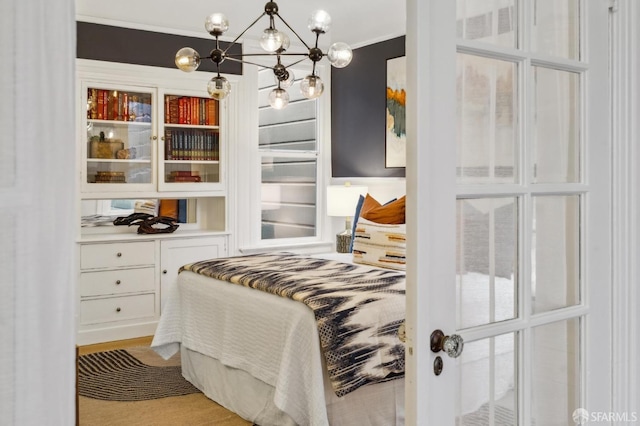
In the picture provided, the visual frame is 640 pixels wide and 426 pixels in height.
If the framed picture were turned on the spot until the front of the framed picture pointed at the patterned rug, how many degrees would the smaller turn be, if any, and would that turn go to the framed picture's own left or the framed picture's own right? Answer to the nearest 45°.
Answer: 0° — it already faces it

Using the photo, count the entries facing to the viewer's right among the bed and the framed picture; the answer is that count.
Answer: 0

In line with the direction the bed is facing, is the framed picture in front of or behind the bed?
behind

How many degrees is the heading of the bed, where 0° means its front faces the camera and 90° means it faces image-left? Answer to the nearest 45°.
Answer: approximately 45°

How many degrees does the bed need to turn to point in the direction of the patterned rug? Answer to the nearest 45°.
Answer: approximately 90° to its right

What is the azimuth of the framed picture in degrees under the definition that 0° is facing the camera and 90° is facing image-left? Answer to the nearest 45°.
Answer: approximately 45°

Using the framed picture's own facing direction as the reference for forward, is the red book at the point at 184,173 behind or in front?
in front

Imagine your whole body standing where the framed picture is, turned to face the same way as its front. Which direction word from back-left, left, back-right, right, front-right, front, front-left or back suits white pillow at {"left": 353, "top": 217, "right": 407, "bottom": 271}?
front-left

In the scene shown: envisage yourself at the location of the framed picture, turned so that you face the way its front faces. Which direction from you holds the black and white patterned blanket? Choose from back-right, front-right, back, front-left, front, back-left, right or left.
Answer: front-left

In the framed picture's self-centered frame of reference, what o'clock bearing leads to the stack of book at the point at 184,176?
The stack of book is roughly at 1 o'clock from the framed picture.
